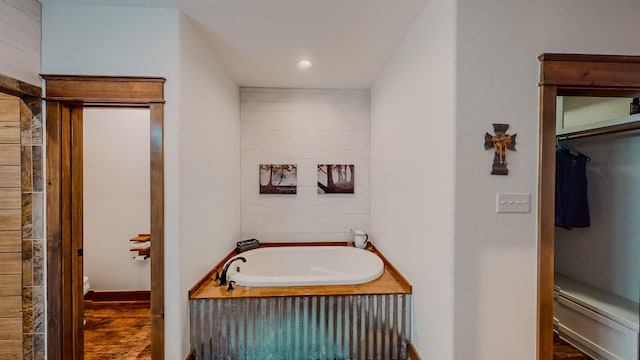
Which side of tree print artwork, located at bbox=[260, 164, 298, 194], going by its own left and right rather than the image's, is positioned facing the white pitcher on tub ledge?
left

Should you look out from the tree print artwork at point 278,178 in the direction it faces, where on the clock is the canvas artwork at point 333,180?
The canvas artwork is roughly at 9 o'clock from the tree print artwork.

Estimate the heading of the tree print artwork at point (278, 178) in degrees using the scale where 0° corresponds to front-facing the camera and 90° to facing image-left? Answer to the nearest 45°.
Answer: approximately 0°

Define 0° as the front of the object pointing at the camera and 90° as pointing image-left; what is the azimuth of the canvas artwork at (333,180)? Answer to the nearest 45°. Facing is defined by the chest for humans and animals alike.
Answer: approximately 0°
